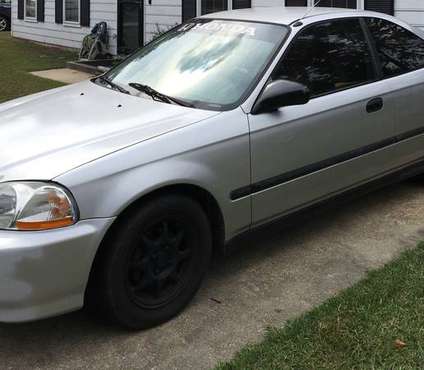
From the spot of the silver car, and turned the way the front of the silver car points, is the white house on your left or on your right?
on your right

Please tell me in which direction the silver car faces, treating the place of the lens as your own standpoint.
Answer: facing the viewer and to the left of the viewer
